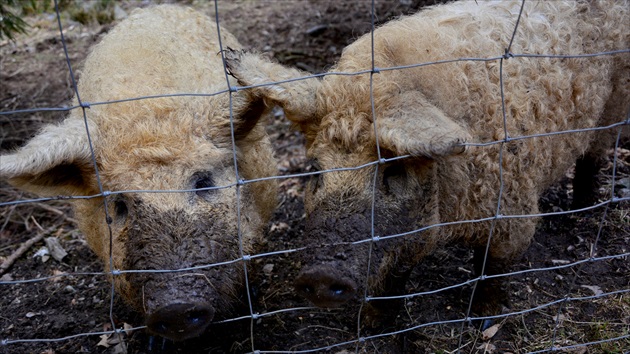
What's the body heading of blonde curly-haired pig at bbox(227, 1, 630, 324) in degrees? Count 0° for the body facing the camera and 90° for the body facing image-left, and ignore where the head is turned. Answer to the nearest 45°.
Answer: approximately 45°

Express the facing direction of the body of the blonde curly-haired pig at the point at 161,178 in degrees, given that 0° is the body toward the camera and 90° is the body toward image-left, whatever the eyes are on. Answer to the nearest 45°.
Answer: approximately 0°

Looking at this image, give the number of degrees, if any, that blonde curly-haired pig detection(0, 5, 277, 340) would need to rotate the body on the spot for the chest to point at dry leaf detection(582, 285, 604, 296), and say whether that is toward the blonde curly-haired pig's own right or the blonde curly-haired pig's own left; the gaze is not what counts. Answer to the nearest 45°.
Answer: approximately 90° to the blonde curly-haired pig's own left

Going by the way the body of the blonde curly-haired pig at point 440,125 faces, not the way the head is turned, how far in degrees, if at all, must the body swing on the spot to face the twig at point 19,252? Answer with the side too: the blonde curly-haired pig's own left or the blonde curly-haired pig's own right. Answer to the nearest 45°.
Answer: approximately 45° to the blonde curly-haired pig's own right

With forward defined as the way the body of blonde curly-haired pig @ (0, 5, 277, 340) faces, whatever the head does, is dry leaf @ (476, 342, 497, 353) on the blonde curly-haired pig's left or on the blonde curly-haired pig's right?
on the blonde curly-haired pig's left
